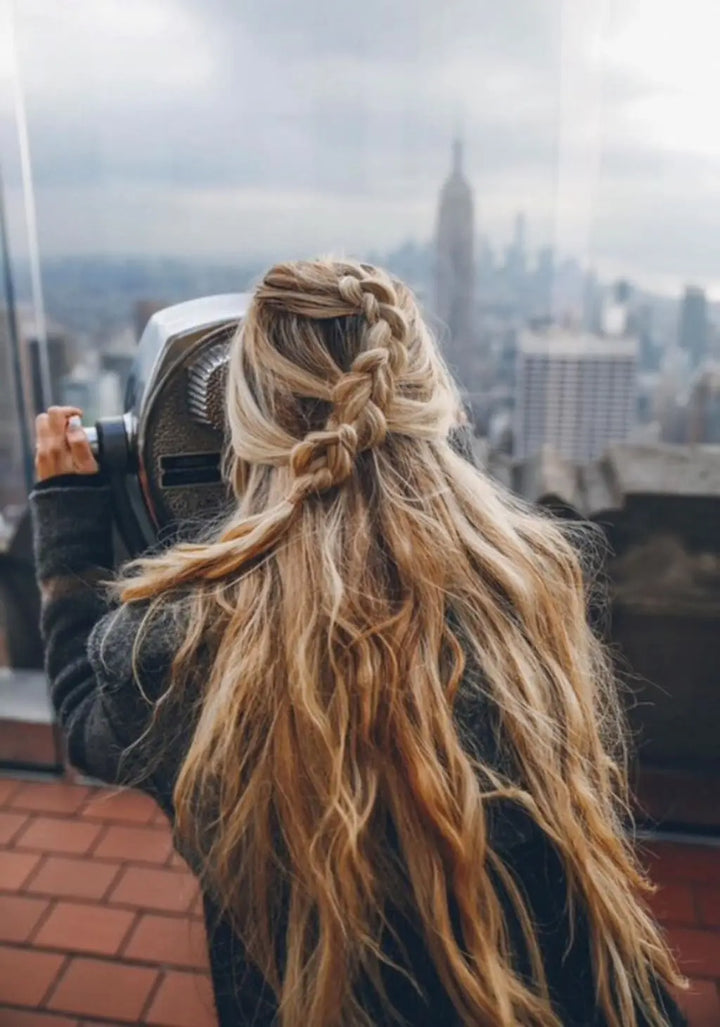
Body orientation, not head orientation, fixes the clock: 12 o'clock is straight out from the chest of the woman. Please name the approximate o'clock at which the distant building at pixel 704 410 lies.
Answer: The distant building is roughly at 1 o'clock from the woman.

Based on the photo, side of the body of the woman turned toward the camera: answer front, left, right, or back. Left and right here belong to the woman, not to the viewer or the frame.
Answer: back

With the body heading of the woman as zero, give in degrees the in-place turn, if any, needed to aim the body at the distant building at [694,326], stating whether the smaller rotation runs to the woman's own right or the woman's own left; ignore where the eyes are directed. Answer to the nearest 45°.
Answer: approximately 45° to the woman's own right

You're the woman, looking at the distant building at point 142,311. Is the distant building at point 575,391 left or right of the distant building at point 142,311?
right

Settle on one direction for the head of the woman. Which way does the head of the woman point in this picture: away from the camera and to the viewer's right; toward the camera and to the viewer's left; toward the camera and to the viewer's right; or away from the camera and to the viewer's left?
away from the camera and to the viewer's left

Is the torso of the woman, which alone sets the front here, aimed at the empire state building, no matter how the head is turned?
yes
